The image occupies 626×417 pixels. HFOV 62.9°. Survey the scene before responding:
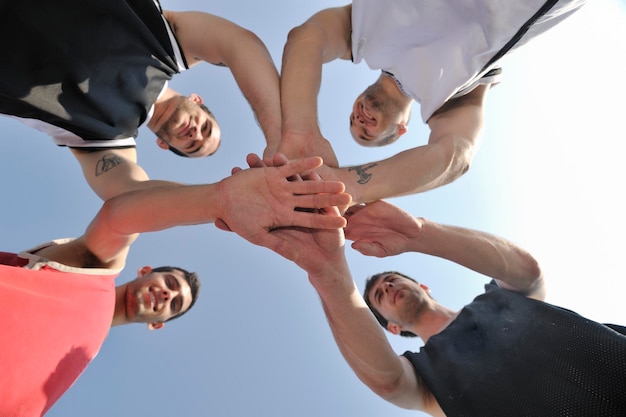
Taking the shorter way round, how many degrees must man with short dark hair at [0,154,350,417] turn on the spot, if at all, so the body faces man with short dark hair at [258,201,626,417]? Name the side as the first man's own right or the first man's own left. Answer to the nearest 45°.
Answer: approximately 90° to the first man's own left

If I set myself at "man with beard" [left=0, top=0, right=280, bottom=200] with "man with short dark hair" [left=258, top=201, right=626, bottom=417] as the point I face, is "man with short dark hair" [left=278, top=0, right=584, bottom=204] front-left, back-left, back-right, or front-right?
front-right

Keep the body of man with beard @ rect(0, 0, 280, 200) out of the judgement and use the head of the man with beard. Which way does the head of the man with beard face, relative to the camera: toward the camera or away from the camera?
toward the camera

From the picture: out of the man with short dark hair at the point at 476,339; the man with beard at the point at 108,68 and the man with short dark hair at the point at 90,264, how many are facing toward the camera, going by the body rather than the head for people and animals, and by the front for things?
3

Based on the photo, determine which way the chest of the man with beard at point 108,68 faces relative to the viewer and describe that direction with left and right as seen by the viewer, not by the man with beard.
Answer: facing the viewer

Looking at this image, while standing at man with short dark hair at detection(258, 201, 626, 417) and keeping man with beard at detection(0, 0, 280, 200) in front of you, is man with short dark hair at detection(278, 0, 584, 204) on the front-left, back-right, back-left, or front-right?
front-left

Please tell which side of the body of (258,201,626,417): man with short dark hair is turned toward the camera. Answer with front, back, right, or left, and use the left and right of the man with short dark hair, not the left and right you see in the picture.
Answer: front

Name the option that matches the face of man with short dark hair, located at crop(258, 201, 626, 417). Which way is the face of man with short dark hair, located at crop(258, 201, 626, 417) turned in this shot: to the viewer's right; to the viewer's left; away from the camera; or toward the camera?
toward the camera

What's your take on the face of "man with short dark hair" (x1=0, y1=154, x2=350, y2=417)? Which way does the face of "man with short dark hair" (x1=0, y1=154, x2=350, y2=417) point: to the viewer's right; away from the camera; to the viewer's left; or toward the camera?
toward the camera

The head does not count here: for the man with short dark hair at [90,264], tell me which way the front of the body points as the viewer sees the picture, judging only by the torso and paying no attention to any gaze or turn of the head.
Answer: toward the camera

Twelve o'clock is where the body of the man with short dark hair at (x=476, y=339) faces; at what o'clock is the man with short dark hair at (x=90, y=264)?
the man with short dark hair at (x=90, y=264) is roughly at 2 o'clock from the man with short dark hair at (x=476, y=339).
